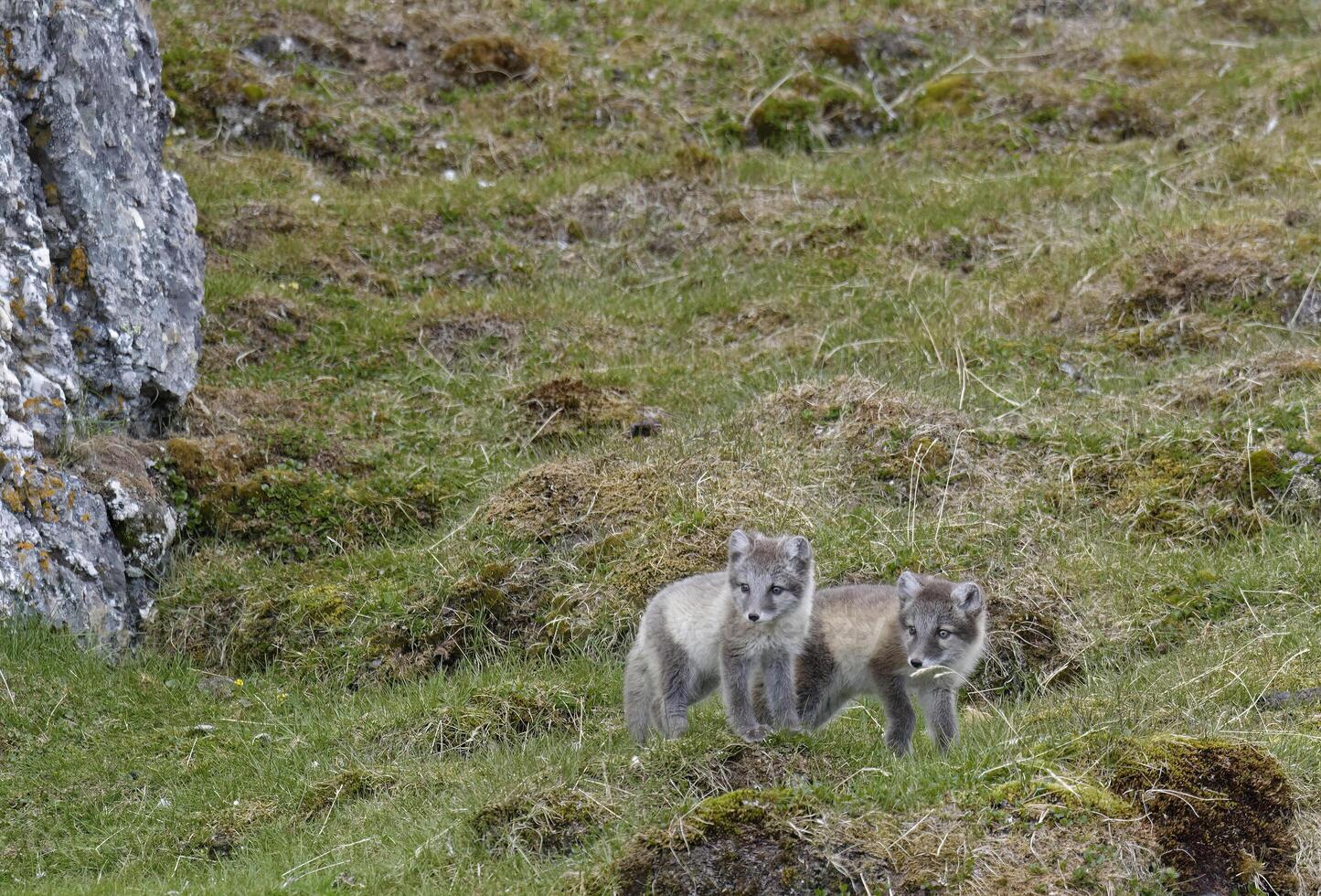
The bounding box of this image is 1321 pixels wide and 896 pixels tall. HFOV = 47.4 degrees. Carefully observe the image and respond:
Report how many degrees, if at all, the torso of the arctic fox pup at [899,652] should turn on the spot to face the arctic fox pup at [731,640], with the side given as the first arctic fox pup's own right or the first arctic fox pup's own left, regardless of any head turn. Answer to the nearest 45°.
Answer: approximately 135° to the first arctic fox pup's own right

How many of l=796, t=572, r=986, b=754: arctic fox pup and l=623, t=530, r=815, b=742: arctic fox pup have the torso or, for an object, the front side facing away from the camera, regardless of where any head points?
0

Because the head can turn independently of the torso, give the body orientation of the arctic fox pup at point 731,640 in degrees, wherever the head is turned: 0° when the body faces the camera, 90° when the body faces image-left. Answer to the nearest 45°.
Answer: approximately 315°

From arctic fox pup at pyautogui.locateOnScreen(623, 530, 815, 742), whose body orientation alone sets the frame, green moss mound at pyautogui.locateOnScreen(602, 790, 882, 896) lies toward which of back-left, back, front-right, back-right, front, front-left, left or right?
front-right

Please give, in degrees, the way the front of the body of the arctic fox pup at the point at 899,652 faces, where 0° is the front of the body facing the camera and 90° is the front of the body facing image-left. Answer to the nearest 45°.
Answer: approximately 315°

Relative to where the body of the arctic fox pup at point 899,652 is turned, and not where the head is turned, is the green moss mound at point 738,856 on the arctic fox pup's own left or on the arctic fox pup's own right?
on the arctic fox pup's own right

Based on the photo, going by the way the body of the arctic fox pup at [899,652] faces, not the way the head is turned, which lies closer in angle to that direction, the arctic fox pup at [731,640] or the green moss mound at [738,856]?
the green moss mound
